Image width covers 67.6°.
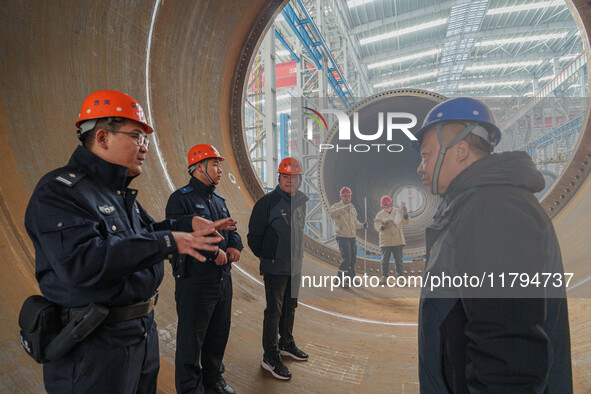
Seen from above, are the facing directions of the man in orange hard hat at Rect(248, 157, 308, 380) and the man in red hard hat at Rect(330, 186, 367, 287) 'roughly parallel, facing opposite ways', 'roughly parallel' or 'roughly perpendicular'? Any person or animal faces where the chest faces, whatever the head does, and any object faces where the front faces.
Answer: roughly parallel

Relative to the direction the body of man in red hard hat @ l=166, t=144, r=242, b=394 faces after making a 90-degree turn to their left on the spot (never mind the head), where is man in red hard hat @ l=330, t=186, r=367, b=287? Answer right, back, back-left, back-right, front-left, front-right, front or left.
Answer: front

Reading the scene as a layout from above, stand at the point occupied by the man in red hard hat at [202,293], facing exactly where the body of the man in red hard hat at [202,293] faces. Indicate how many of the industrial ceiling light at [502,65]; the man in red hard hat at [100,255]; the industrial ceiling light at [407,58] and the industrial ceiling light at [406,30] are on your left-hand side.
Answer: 3

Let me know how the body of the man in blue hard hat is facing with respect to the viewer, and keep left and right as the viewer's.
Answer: facing to the left of the viewer

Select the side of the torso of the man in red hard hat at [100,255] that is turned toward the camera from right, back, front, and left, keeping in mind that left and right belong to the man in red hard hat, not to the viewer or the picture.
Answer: right

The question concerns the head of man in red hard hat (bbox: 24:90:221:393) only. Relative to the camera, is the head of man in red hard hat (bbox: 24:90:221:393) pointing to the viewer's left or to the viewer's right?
to the viewer's right

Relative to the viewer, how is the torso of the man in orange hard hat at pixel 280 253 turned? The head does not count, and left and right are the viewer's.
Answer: facing the viewer and to the right of the viewer

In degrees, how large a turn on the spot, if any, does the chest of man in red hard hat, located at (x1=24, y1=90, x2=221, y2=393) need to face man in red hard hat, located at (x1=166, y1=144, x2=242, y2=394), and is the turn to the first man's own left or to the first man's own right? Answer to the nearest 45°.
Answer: approximately 45° to the first man's own left

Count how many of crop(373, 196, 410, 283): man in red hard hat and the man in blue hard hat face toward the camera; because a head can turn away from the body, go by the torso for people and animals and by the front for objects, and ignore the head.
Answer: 1

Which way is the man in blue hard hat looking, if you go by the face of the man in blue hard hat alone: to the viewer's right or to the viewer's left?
to the viewer's left

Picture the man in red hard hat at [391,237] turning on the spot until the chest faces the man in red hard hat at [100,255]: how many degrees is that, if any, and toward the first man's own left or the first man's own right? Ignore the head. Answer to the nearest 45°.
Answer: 0° — they already face them

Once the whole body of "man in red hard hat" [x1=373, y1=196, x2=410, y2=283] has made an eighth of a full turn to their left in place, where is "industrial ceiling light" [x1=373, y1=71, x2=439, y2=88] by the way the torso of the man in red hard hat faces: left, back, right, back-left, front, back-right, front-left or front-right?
back-left

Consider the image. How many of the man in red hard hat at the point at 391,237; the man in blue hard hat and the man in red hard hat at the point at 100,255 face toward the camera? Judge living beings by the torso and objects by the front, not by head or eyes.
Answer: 1

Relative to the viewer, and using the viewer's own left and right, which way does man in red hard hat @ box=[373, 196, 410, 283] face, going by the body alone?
facing the viewer
